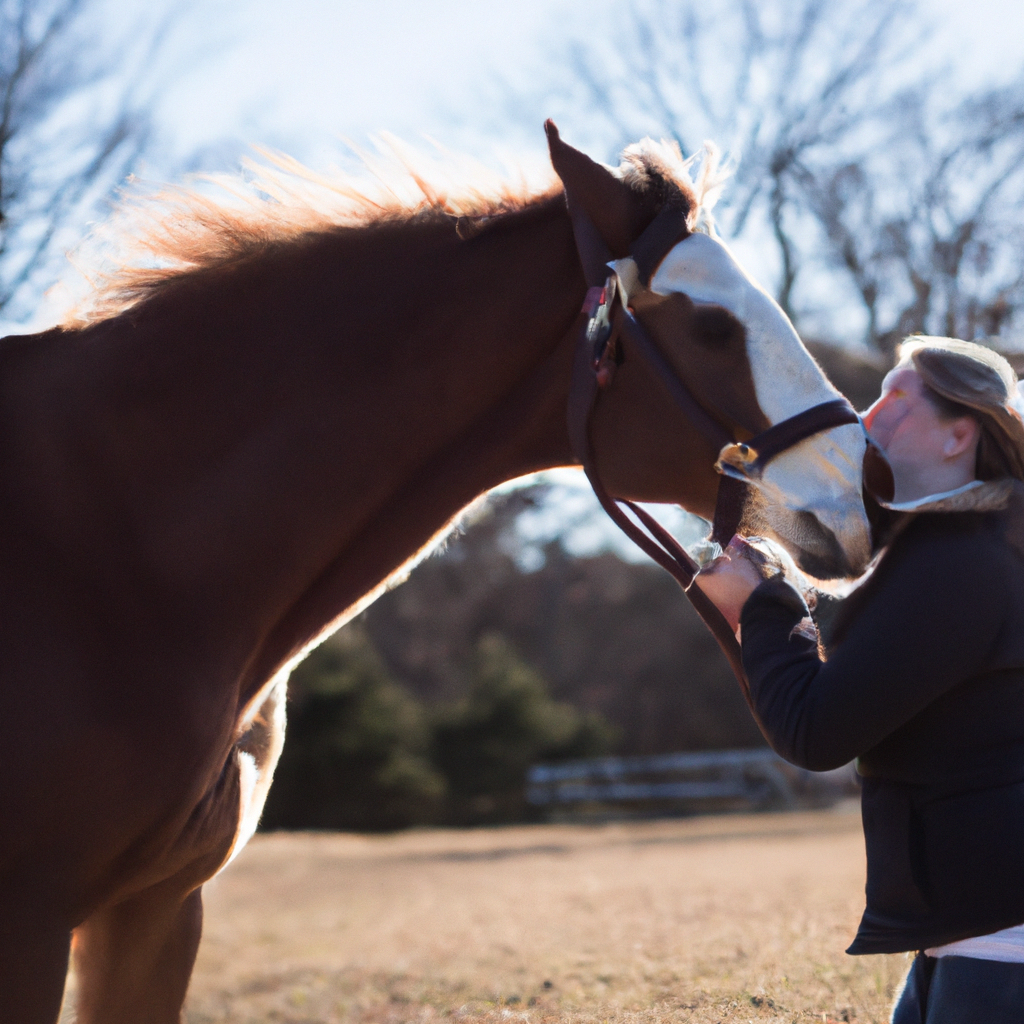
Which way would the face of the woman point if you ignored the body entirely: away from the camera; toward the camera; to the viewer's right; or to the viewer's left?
to the viewer's left

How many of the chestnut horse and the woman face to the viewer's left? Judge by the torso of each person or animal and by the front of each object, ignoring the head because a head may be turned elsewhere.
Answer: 1

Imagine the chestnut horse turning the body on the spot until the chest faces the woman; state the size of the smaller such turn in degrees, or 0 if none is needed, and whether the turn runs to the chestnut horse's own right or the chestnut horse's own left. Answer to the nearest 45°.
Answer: approximately 45° to the chestnut horse's own right

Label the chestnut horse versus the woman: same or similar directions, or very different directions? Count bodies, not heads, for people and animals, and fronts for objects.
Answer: very different directions

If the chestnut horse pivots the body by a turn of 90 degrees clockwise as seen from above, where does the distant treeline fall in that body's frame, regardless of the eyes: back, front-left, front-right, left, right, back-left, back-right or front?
back

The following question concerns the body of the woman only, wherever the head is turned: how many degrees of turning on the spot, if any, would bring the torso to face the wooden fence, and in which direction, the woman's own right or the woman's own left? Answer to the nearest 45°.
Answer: approximately 90° to the woman's own right

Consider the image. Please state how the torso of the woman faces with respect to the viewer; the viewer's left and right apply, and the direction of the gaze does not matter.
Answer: facing to the left of the viewer

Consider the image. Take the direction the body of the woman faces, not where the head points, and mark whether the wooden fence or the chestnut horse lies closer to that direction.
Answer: the chestnut horse

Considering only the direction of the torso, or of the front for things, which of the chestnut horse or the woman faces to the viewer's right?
the chestnut horse

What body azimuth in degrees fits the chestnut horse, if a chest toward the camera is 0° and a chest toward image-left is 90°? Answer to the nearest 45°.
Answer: approximately 270°
